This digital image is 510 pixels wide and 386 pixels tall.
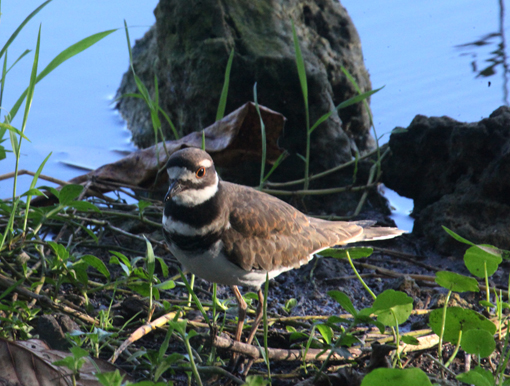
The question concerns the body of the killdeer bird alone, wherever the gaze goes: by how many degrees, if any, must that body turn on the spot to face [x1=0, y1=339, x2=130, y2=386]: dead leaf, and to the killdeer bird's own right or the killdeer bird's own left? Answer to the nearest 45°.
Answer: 0° — it already faces it

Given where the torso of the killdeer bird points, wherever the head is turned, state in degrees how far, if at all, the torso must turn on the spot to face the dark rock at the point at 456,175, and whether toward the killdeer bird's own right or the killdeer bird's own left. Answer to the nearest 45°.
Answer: approximately 180°

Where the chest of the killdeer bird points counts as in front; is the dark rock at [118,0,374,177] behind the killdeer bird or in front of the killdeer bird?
behind

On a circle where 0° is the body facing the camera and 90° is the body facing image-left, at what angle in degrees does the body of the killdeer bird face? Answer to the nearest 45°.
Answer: approximately 45°

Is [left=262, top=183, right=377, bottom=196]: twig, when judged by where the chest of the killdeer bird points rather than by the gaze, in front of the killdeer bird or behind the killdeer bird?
behind
